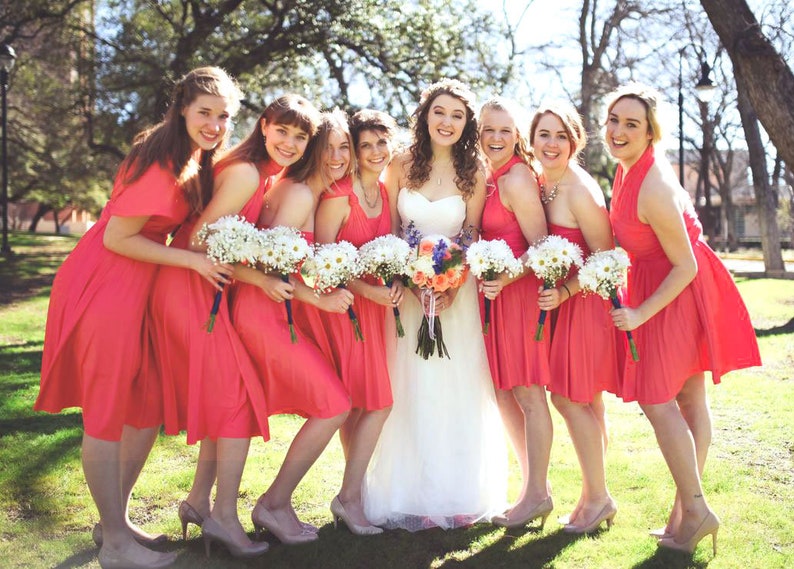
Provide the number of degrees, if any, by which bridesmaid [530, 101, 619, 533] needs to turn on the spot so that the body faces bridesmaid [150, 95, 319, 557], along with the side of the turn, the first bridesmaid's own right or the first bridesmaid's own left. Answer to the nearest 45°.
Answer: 0° — they already face them

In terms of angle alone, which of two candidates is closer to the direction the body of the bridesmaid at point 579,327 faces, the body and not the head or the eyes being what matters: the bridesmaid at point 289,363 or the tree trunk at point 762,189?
the bridesmaid

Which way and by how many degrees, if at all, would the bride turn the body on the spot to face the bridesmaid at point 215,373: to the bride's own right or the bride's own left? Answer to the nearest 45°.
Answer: approximately 45° to the bride's own right

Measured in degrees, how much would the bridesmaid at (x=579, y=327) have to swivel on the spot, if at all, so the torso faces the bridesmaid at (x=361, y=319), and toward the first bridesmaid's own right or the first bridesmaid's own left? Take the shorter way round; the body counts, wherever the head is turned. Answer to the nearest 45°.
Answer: approximately 45° to the first bridesmaid's own right

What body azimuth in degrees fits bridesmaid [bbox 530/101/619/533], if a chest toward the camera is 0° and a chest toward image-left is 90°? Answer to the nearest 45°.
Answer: approximately 45°

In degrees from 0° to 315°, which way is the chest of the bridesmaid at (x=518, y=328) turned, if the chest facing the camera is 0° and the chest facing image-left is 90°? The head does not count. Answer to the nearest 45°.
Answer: approximately 45°

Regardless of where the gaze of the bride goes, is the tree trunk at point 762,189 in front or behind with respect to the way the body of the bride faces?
behind

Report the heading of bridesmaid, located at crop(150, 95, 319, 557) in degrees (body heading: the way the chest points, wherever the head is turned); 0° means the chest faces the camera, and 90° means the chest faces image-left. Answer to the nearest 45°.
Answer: approximately 315°
